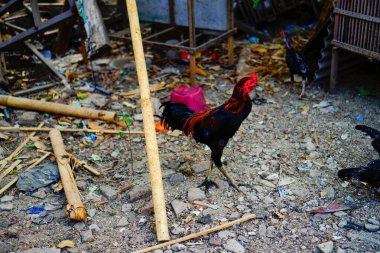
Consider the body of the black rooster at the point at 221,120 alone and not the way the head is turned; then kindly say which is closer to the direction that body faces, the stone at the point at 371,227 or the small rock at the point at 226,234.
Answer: the stone

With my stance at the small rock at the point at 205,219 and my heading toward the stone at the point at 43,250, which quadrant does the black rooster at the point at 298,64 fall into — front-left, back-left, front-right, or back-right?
back-right

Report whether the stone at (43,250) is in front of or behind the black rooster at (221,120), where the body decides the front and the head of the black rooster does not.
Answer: behind

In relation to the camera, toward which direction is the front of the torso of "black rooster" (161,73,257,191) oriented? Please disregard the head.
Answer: to the viewer's right

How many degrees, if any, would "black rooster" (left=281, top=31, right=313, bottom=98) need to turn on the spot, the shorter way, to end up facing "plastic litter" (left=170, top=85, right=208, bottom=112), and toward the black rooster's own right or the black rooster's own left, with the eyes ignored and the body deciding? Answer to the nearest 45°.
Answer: approximately 45° to the black rooster's own left

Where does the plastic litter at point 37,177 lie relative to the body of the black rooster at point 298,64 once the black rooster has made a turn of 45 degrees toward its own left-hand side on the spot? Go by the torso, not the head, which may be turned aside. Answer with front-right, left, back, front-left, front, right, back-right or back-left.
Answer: front

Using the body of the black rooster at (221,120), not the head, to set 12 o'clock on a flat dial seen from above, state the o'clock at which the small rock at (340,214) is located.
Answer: The small rock is roughly at 1 o'clock from the black rooster.

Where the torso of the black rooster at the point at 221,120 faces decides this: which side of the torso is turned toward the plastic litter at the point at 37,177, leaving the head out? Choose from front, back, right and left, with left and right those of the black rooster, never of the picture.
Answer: back

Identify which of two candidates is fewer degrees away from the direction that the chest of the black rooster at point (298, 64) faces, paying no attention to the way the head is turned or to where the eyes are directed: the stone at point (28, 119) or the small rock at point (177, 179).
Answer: the stone

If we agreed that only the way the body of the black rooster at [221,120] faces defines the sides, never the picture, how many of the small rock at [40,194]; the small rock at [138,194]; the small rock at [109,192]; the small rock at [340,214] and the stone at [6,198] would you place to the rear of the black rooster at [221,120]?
4

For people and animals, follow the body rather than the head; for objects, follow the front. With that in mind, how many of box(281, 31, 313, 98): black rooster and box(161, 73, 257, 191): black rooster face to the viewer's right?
1

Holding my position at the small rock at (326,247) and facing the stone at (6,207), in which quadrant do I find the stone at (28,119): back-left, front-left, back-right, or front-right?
front-right

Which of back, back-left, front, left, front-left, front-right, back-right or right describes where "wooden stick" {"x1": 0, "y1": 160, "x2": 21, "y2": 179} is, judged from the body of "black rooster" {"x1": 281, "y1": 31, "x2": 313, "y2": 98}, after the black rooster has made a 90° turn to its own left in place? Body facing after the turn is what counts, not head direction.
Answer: front-right

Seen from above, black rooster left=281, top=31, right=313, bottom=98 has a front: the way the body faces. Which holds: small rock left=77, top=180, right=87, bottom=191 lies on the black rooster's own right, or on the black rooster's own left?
on the black rooster's own left

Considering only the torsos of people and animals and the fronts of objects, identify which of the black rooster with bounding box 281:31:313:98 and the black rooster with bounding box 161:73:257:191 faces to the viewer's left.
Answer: the black rooster with bounding box 281:31:313:98

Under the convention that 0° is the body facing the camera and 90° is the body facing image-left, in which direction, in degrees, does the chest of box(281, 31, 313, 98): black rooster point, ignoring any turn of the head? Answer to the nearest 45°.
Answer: approximately 90°

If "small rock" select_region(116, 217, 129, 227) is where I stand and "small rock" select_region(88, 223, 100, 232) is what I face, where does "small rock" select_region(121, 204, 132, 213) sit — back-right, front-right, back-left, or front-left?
back-right

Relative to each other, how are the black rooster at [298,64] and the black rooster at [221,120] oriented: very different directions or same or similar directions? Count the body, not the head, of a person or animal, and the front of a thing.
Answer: very different directions
